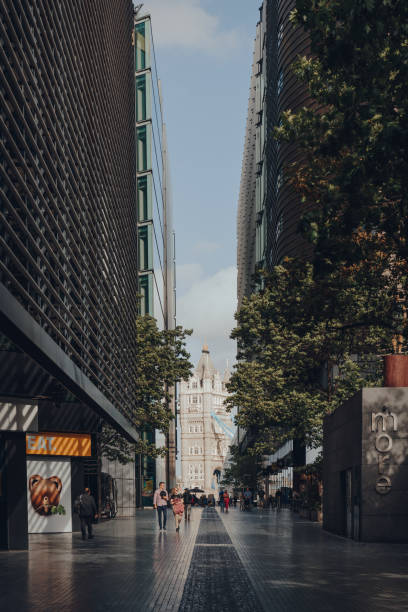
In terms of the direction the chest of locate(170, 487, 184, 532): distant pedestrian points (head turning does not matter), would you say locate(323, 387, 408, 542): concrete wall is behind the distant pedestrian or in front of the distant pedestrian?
in front

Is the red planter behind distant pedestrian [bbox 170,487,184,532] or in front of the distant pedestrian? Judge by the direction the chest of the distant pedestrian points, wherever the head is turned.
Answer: in front

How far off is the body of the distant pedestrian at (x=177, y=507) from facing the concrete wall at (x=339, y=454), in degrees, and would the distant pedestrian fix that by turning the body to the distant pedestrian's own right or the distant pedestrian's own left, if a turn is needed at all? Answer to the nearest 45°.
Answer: approximately 45° to the distant pedestrian's own left

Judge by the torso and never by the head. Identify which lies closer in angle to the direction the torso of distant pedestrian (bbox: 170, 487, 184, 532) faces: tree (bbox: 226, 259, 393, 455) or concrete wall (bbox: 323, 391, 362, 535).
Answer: the concrete wall

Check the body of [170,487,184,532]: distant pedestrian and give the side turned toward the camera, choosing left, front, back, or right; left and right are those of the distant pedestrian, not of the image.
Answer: front
